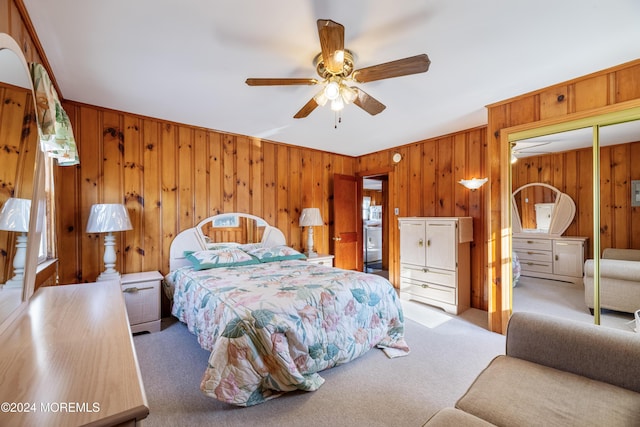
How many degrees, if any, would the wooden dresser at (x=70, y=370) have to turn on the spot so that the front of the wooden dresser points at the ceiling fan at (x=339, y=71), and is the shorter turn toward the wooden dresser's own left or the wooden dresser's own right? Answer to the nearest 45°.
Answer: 0° — it already faces it

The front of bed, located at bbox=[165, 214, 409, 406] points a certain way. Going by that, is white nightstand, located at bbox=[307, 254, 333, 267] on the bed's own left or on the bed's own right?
on the bed's own left

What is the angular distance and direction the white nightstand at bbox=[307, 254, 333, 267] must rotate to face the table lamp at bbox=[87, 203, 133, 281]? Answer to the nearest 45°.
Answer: approximately 90° to its right

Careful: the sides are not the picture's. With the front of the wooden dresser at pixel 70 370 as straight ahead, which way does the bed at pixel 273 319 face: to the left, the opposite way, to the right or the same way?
to the right

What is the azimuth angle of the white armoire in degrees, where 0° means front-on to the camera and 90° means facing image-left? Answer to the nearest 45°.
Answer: approximately 45°

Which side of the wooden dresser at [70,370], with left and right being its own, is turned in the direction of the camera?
right

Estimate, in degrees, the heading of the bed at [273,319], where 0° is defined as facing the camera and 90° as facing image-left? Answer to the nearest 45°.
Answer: approximately 315°

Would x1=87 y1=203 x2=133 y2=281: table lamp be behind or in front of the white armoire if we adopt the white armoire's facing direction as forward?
in front

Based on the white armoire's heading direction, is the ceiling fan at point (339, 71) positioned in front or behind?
in front

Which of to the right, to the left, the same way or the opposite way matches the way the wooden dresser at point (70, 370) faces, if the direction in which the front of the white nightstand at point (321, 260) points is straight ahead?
to the left

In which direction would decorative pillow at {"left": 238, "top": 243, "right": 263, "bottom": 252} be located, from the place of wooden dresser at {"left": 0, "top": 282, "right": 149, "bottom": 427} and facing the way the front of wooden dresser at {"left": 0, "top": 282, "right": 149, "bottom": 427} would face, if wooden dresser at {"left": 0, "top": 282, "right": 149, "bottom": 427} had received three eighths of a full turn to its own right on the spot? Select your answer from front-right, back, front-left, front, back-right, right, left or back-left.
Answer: back

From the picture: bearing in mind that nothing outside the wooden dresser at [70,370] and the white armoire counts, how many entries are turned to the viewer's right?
1

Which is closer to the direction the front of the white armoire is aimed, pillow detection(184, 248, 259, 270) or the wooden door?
the pillow

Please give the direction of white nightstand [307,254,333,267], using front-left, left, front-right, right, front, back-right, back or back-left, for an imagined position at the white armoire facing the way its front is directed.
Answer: front-right

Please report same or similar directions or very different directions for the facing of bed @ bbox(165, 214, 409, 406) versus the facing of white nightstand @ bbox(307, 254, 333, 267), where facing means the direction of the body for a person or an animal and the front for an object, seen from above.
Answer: same or similar directions
